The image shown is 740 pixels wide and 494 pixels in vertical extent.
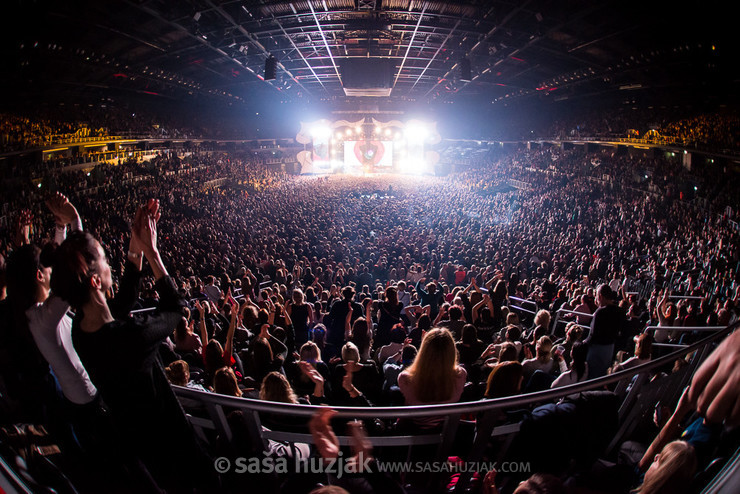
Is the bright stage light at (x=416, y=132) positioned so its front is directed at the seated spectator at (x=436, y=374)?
yes

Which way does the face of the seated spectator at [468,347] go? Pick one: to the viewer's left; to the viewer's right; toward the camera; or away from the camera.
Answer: away from the camera

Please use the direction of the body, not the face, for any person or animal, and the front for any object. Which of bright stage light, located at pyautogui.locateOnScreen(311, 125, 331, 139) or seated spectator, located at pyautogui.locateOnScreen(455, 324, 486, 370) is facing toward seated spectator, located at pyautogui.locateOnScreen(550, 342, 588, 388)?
the bright stage light

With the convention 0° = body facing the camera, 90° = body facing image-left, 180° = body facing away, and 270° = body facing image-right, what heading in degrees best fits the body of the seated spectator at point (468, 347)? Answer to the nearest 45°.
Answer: approximately 180°

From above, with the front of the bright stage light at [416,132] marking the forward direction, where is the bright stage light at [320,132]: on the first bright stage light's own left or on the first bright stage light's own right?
on the first bright stage light's own right

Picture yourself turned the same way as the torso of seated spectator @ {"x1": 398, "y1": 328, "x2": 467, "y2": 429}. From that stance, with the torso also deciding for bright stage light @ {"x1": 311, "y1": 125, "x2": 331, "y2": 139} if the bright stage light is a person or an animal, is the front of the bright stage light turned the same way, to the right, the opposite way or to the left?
the opposite way

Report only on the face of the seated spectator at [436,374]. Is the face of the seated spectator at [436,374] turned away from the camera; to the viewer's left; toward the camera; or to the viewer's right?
away from the camera

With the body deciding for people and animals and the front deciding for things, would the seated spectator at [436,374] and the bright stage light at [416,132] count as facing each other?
yes

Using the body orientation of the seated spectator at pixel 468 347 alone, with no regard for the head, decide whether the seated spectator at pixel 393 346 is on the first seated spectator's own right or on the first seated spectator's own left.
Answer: on the first seated spectator's own left

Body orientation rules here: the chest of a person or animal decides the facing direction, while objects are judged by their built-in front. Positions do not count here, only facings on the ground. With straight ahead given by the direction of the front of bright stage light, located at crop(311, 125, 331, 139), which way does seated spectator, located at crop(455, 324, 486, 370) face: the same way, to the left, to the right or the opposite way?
the opposite way

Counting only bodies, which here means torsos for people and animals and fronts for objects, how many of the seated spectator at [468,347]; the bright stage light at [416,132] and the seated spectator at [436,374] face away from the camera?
2

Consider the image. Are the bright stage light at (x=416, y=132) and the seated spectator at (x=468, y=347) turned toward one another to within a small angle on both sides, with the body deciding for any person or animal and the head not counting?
yes
